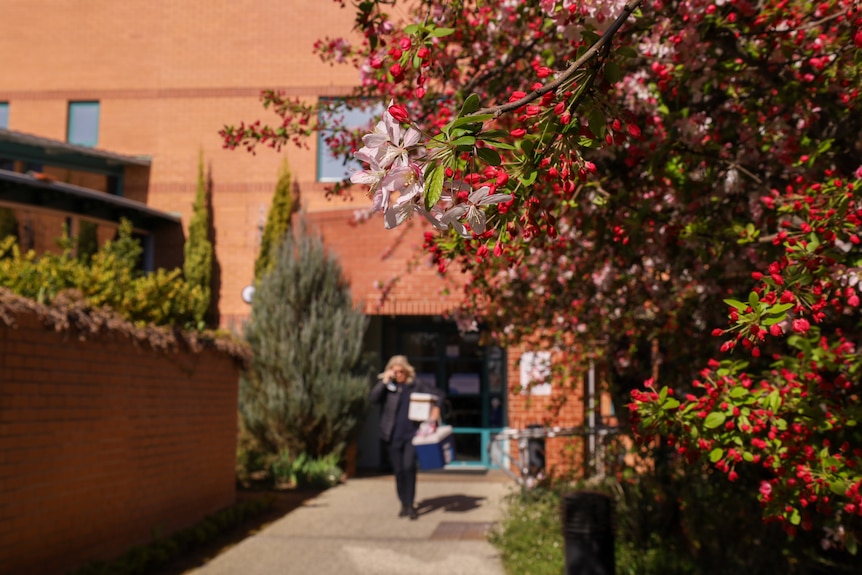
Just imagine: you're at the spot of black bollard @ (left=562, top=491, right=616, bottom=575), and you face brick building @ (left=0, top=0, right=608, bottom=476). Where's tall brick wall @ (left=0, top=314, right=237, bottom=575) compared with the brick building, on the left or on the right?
left

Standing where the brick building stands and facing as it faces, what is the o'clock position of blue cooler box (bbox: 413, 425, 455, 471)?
The blue cooler box is roughly at 11 o'clock from the brick building.

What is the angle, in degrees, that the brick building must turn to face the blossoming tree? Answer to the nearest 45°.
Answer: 0° — it already faces it

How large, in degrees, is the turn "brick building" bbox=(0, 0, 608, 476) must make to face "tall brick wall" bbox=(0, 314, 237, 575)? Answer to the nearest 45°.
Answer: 0° — it already faces it

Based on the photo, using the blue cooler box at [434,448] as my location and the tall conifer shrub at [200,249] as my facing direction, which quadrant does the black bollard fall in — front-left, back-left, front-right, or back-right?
back-left

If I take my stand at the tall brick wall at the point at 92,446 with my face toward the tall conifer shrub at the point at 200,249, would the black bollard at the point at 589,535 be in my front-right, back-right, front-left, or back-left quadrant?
back-right

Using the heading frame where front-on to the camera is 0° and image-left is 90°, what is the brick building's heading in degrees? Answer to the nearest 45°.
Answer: approximately 0°

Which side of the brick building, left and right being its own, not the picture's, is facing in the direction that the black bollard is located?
front
